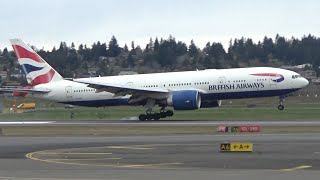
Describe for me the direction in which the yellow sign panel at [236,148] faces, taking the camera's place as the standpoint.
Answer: facing the viewer
